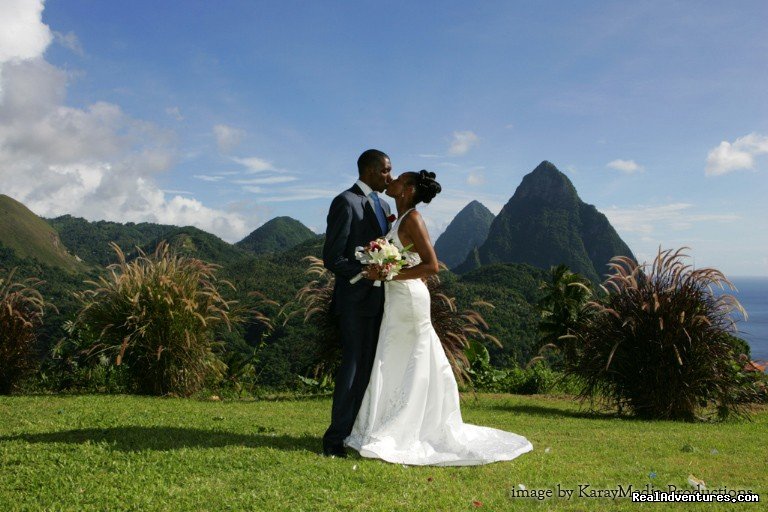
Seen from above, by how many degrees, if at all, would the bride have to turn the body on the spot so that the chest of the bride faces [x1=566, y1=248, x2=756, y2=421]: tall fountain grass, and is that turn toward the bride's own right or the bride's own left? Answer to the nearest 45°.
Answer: approximately 135° to the bride's own right

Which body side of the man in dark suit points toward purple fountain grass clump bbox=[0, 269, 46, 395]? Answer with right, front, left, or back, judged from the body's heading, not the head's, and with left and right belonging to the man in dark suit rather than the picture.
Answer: back

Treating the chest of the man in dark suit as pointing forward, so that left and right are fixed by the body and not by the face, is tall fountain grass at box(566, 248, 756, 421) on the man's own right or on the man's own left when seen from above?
on the man's own left

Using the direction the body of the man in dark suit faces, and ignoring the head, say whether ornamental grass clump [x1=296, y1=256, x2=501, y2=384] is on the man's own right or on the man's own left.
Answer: on the man's own left

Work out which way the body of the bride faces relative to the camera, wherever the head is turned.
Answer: to the viewer's left

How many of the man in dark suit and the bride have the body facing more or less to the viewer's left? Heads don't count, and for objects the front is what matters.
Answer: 1

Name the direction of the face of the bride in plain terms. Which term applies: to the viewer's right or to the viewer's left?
to the viewer's left

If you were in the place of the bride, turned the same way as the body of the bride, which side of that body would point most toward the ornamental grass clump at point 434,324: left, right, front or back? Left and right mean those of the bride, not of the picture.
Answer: right

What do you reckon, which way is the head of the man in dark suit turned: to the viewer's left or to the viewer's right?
to the viewer's right
